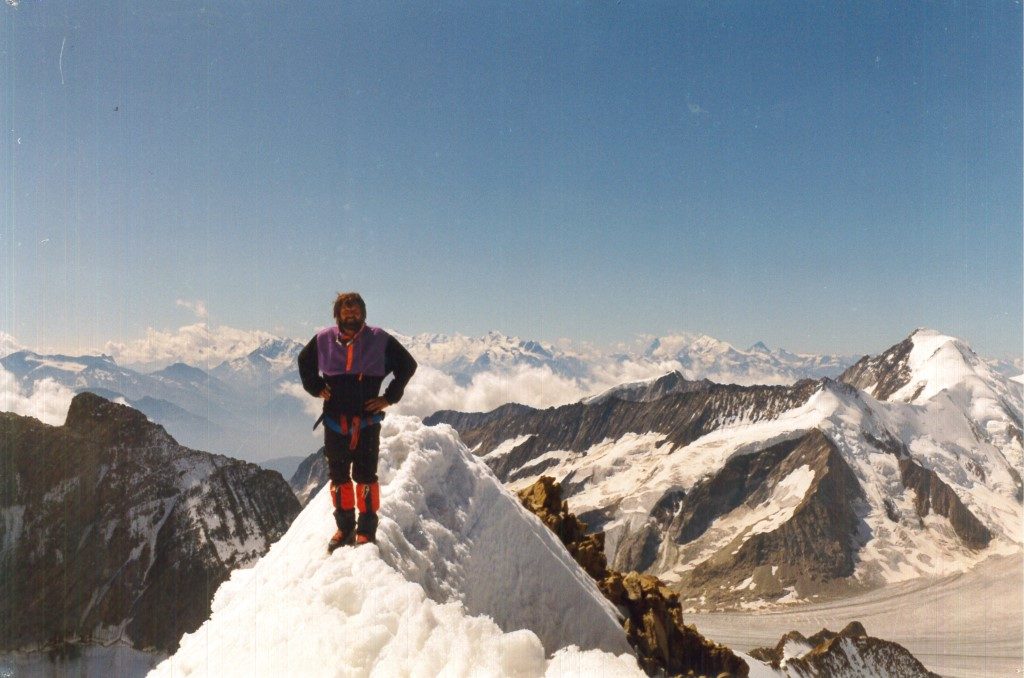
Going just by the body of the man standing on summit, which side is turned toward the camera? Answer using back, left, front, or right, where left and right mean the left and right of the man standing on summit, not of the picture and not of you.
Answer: front

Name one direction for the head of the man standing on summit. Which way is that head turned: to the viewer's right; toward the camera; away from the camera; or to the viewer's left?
toward the camera

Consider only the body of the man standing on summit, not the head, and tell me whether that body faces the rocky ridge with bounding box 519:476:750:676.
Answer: no

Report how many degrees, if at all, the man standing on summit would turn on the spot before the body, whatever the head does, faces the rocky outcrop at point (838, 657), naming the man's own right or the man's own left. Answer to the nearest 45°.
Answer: approximately 135° to the man's own left
